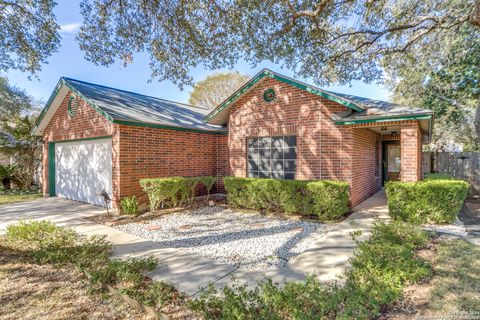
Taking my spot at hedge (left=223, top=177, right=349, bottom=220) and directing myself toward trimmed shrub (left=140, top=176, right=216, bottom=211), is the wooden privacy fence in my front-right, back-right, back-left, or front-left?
back-right

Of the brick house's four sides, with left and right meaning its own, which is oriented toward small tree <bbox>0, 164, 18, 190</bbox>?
right

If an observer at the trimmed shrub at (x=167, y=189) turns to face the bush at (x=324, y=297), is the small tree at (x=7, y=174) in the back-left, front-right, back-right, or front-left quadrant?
back-right

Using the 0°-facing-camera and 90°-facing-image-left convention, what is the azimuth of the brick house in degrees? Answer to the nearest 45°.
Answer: approximately 45°

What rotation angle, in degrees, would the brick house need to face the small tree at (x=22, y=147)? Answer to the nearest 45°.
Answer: approximately 90° to its right

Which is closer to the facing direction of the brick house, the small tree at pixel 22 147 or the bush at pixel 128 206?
the bush

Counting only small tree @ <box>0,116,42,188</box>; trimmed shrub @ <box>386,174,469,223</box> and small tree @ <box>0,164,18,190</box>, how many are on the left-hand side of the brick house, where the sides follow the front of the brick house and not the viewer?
1

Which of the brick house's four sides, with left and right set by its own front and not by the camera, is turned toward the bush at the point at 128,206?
front

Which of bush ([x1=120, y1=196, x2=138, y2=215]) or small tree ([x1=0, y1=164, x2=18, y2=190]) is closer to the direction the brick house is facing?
the bush

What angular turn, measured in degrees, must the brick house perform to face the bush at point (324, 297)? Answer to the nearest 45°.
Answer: approximately 45° to its left
